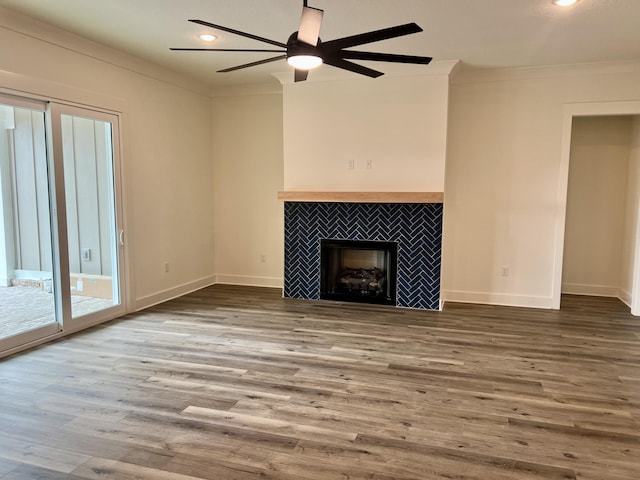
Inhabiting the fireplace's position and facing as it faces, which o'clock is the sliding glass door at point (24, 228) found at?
The sliding glass door is roughly at 2 o'clock from the fireplace.

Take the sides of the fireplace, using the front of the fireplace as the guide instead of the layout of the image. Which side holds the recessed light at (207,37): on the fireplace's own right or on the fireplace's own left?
on the fireplace's own right

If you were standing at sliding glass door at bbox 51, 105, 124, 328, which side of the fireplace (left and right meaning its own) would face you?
right

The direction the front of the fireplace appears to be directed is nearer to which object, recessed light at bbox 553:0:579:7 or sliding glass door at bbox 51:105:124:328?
the recessed light

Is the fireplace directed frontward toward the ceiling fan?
yes

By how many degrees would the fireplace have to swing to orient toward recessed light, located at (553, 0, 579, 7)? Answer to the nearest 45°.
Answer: approximately 45° to its left

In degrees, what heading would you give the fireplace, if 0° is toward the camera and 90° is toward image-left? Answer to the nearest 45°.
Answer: approximately 0°

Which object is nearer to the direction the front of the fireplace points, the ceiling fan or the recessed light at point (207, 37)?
the ceiling fan

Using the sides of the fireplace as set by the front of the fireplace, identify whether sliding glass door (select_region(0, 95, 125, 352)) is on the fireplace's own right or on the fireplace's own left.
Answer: on the fireplace's own right

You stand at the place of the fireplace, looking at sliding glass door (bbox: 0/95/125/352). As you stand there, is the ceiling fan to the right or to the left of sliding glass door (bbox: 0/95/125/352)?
left

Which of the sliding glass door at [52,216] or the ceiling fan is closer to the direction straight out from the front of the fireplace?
the ceiling fan

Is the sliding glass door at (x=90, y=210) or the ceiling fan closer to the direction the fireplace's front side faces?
the ceiling fan
